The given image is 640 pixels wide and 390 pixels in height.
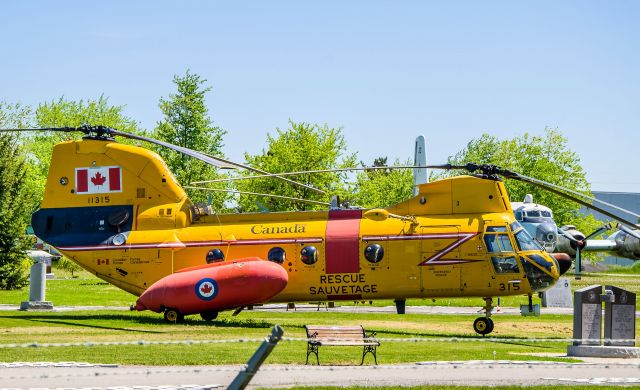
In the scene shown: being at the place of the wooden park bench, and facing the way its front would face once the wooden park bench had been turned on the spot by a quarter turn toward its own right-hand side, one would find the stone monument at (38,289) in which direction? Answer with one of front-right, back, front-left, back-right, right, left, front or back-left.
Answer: right

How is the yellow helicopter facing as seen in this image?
to the viewer's right

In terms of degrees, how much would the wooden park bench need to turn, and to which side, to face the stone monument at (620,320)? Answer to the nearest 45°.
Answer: approximately 90° to its left

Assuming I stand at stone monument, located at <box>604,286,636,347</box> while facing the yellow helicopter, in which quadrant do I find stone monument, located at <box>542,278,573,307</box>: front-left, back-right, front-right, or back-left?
front-right

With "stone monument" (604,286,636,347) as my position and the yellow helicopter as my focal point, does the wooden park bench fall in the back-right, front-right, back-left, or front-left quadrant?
front-left

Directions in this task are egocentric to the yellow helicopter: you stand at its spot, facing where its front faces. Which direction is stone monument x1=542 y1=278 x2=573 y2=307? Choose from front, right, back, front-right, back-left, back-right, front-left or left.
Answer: front-left

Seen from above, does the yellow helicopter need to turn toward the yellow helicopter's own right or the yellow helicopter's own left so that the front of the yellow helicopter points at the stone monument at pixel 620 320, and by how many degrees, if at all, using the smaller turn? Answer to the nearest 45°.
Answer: approximately 45° to the yellow helicopter's own right

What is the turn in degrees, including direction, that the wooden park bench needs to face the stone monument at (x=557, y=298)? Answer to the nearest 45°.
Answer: approximately 135° to its left

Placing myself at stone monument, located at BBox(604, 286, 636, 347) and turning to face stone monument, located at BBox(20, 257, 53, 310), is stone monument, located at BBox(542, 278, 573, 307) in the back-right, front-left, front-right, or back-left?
front-right

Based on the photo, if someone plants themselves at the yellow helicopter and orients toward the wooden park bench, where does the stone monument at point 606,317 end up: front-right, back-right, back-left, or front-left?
front-left

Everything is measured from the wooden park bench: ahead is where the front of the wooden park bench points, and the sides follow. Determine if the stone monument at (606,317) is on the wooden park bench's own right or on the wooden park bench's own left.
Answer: on the wooden park bench's own left

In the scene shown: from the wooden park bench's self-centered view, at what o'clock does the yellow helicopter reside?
The yellow helicopter is roughly at 7 o'clock from the wooden park bench.

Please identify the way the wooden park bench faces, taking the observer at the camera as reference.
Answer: facing the viewer and to the right of the viewer

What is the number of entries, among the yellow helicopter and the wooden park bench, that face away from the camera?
0

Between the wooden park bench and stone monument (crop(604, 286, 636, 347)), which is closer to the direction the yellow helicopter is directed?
the stone monument

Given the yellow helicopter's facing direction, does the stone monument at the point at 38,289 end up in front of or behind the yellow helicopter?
behind
